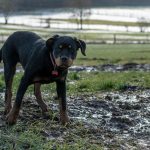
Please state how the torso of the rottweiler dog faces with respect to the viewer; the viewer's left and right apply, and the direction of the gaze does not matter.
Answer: facing the viewer and to the right of the viewer
